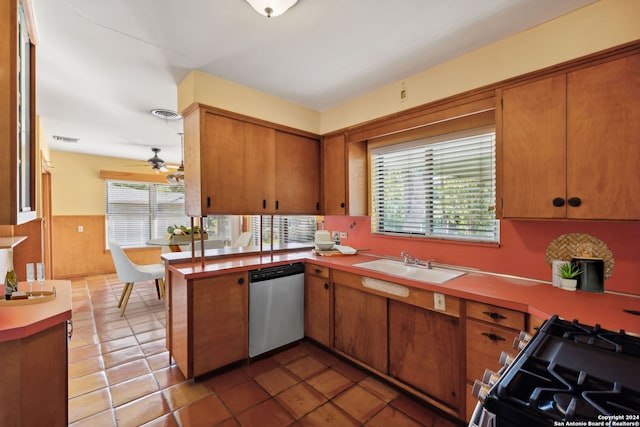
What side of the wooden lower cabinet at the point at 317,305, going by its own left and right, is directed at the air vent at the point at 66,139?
right

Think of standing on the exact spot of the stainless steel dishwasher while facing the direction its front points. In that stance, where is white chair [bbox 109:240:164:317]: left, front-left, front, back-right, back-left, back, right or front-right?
back

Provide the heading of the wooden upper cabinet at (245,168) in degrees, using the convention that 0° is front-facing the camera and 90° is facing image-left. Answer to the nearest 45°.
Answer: approximately 315°

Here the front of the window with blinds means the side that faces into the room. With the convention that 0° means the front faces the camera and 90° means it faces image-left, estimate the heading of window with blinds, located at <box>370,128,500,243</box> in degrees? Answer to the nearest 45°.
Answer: approximately 45°

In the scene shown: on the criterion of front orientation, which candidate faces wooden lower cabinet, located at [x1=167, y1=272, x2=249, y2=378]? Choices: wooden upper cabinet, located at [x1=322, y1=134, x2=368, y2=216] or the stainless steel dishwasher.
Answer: the wooden upper cabinet

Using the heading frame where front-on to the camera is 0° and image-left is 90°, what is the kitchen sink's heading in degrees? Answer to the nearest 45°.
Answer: approximately 45°
